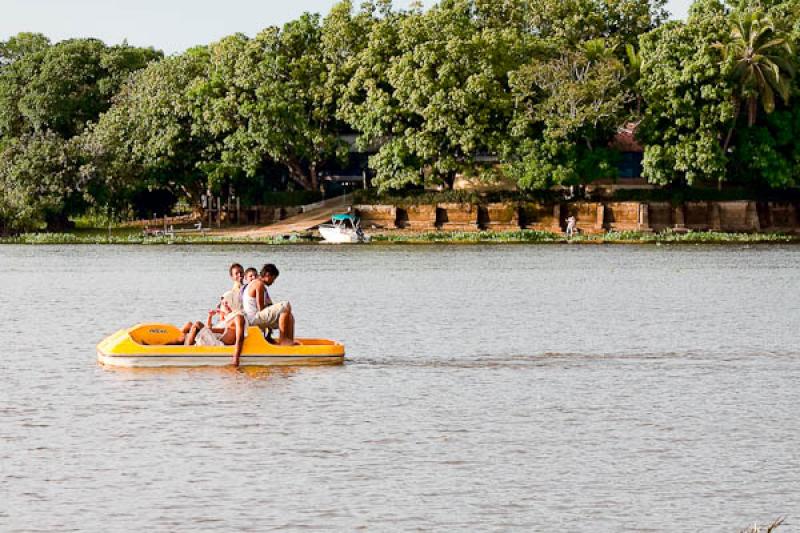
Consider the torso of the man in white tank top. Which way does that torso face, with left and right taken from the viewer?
facing to the right of the viewer

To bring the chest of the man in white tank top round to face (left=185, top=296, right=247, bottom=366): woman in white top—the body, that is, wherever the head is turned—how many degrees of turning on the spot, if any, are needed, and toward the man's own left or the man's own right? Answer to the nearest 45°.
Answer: approximately 180°

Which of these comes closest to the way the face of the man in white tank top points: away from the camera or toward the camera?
toward the camera
